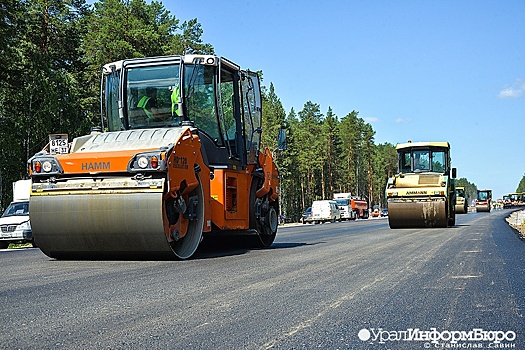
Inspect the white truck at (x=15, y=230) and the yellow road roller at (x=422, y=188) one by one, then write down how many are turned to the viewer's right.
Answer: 0

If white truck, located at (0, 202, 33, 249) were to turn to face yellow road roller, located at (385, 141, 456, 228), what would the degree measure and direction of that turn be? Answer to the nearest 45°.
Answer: approximately 135° to its left

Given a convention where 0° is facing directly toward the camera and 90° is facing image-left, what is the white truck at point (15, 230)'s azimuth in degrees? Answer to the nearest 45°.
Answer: approximately 45°

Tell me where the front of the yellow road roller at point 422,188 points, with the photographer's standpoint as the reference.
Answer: facing the viewer

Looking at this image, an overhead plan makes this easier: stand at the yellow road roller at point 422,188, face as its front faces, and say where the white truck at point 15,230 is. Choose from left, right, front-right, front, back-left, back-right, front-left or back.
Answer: front-right
